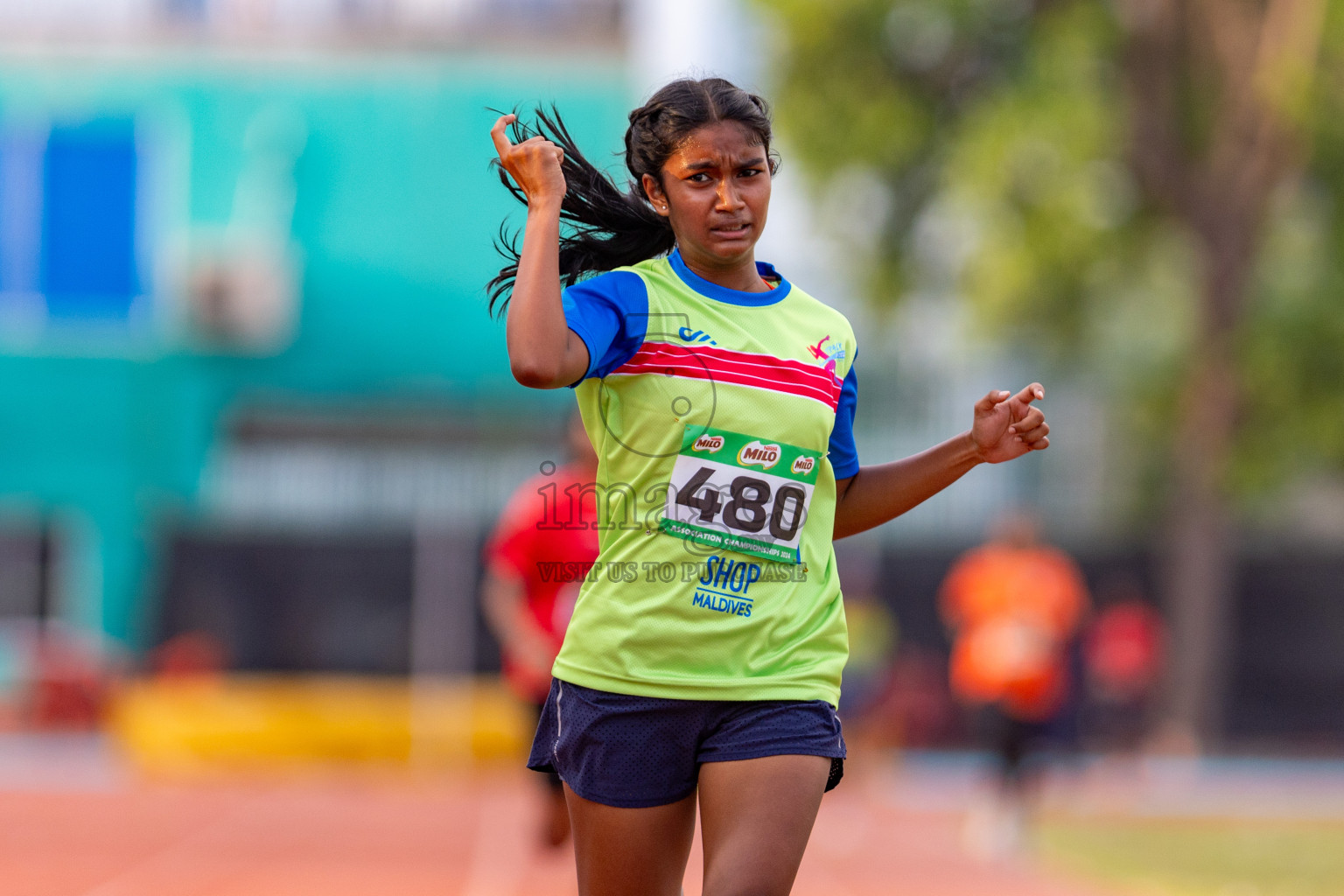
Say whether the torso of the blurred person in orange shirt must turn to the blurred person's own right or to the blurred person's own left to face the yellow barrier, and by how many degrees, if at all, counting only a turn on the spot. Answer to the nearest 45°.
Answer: approximately 135° to the blurred person's own right

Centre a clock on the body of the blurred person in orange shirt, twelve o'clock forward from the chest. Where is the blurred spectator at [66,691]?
The blurred spectator is roughly at 4 o'clock from the blurred person in orange shirt.

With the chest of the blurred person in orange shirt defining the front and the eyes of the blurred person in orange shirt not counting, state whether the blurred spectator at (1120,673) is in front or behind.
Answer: behind

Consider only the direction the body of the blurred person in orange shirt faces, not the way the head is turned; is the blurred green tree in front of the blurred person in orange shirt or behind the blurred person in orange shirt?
behind

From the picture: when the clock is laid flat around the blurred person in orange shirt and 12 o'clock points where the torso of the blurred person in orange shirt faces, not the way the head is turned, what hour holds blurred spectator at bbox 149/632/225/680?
The blurred spectator is roughly at 4 o'clock from the blurred person in orange shirt.

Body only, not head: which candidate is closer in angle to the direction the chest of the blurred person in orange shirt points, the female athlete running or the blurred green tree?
the female athlete running

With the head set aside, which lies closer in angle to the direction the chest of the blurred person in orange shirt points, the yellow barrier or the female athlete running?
the female athlete running

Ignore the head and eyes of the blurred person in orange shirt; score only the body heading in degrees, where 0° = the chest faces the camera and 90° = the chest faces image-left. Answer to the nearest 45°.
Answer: approximately 0°

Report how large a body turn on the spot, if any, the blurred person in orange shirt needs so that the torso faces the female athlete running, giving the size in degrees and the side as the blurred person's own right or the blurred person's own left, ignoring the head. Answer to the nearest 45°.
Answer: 0° — they already face them
